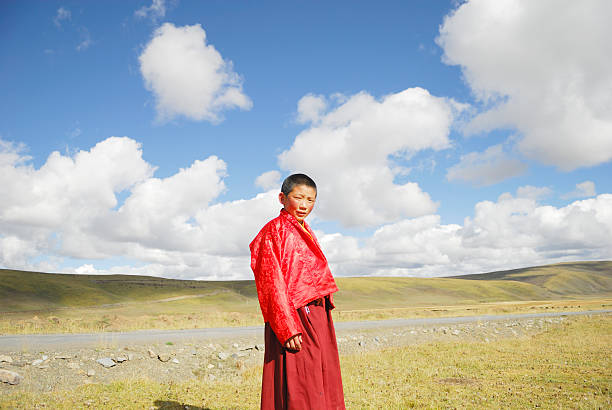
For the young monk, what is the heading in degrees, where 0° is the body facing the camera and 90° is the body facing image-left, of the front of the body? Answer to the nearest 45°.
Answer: approximately 315°

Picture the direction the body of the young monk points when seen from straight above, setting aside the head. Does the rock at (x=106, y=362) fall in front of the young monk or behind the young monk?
behind

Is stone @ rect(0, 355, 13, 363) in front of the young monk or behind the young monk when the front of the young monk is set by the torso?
behind

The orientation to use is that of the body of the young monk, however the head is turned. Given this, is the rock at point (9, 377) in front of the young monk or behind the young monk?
behind
